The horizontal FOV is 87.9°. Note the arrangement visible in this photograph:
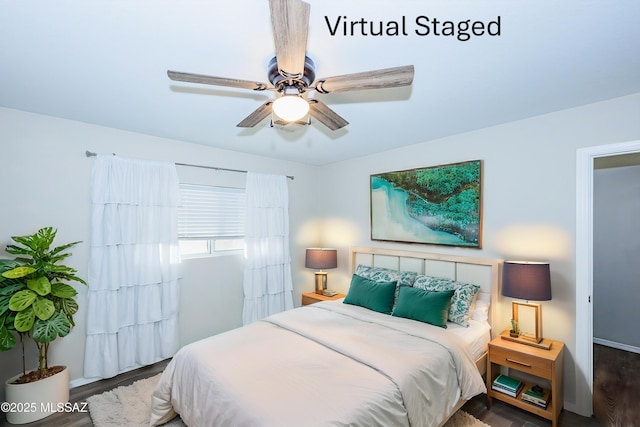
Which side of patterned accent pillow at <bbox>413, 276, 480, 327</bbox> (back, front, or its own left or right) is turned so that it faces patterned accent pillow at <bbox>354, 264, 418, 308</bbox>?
right

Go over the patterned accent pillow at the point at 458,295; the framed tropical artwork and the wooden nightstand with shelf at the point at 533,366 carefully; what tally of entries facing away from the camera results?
0

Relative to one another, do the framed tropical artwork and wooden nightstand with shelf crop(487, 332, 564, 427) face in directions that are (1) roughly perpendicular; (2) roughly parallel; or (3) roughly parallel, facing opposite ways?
roughly parallel

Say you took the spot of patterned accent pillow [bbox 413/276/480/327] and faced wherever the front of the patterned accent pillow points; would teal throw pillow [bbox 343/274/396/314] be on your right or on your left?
on your right

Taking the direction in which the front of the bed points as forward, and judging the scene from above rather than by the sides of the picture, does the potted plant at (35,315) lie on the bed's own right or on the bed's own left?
on the bed's own right

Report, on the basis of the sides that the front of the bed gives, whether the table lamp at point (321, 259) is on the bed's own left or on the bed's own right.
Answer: on the bed's own right

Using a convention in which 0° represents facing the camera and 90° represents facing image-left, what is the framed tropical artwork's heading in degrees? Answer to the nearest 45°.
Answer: approximately 45°

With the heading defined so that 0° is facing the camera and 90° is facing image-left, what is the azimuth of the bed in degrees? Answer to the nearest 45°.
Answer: approximately 45°

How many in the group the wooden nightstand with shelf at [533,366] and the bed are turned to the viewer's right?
0

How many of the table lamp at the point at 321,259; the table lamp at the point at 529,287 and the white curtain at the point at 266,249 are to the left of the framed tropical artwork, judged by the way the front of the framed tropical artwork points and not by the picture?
1

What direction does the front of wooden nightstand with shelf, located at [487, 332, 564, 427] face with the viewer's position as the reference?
facing the viewer and to the left of the viewer

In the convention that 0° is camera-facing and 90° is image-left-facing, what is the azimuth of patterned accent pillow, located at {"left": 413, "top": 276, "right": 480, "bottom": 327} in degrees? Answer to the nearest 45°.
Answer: approximately 45°

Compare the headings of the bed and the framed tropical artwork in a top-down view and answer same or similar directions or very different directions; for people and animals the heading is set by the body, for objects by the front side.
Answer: same or similar directions

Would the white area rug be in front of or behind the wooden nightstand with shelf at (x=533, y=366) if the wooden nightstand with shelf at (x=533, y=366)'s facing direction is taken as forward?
in front
